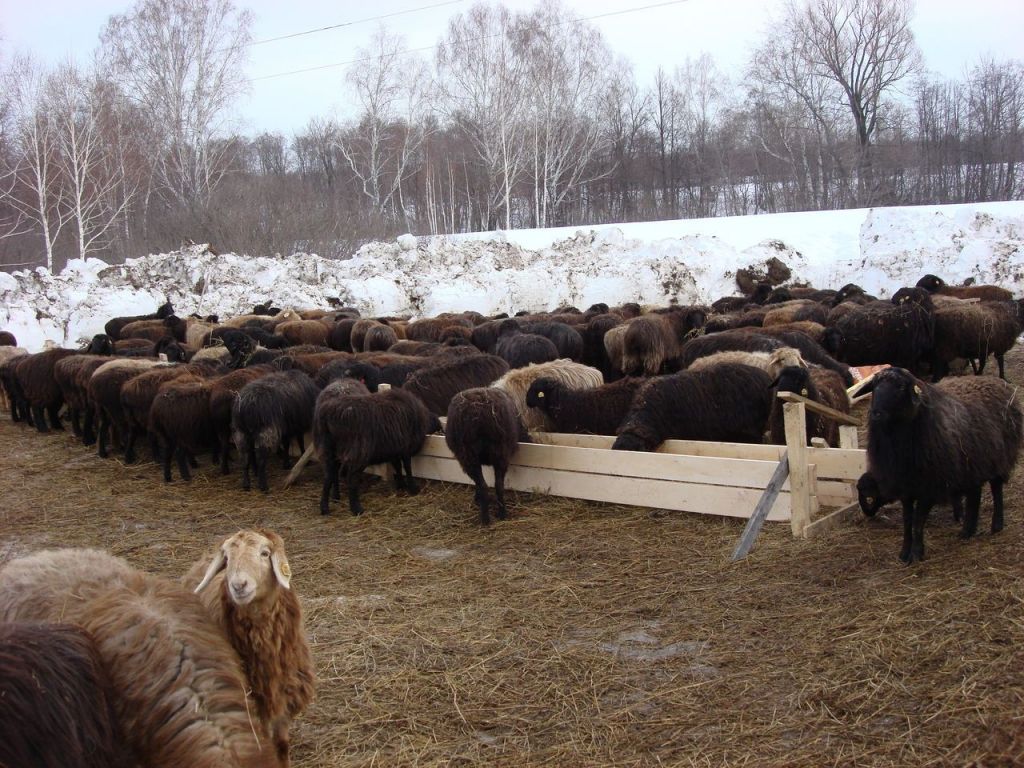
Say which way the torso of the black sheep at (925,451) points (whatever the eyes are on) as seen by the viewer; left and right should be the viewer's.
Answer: facing the viewer and to the left of the viewer

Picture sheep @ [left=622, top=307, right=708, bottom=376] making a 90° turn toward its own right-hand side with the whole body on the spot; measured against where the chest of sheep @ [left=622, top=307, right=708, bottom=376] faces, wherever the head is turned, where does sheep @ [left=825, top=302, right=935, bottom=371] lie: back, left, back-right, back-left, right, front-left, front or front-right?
front-left

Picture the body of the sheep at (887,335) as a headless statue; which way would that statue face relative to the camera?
to the viewer's left

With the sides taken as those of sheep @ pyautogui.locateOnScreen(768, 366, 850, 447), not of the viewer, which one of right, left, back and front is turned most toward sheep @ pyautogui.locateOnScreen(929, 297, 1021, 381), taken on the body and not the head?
back

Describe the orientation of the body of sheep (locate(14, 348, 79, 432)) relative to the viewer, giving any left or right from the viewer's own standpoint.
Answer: facing away from the viewer and to the right of the viewer

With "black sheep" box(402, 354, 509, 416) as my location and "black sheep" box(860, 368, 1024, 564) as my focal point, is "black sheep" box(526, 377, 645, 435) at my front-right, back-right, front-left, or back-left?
front-left

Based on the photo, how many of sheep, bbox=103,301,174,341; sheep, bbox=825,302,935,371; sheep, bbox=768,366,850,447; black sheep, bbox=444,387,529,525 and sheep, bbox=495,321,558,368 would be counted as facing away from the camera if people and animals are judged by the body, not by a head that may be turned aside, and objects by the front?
2

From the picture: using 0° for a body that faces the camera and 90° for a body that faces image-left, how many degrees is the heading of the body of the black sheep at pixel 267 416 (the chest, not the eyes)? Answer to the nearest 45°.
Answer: approximately 225°

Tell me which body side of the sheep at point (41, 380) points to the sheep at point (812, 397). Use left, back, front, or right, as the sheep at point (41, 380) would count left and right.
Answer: right

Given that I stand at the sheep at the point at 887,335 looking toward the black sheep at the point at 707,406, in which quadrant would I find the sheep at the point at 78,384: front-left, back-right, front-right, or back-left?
front-right

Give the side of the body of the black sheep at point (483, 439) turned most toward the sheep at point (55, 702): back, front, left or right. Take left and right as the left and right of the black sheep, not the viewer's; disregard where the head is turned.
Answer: back

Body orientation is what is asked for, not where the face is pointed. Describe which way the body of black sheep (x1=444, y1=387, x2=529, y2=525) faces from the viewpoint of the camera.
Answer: away from the camera

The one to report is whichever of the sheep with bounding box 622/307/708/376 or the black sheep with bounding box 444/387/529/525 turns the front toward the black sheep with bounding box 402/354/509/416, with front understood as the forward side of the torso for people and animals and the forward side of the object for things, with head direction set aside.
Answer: the black sheep with bounding box 444/387/529/525

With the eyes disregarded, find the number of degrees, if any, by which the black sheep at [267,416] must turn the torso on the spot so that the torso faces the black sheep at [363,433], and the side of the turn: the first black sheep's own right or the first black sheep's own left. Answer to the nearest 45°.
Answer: approximately 90° to the first black sheep's own right
